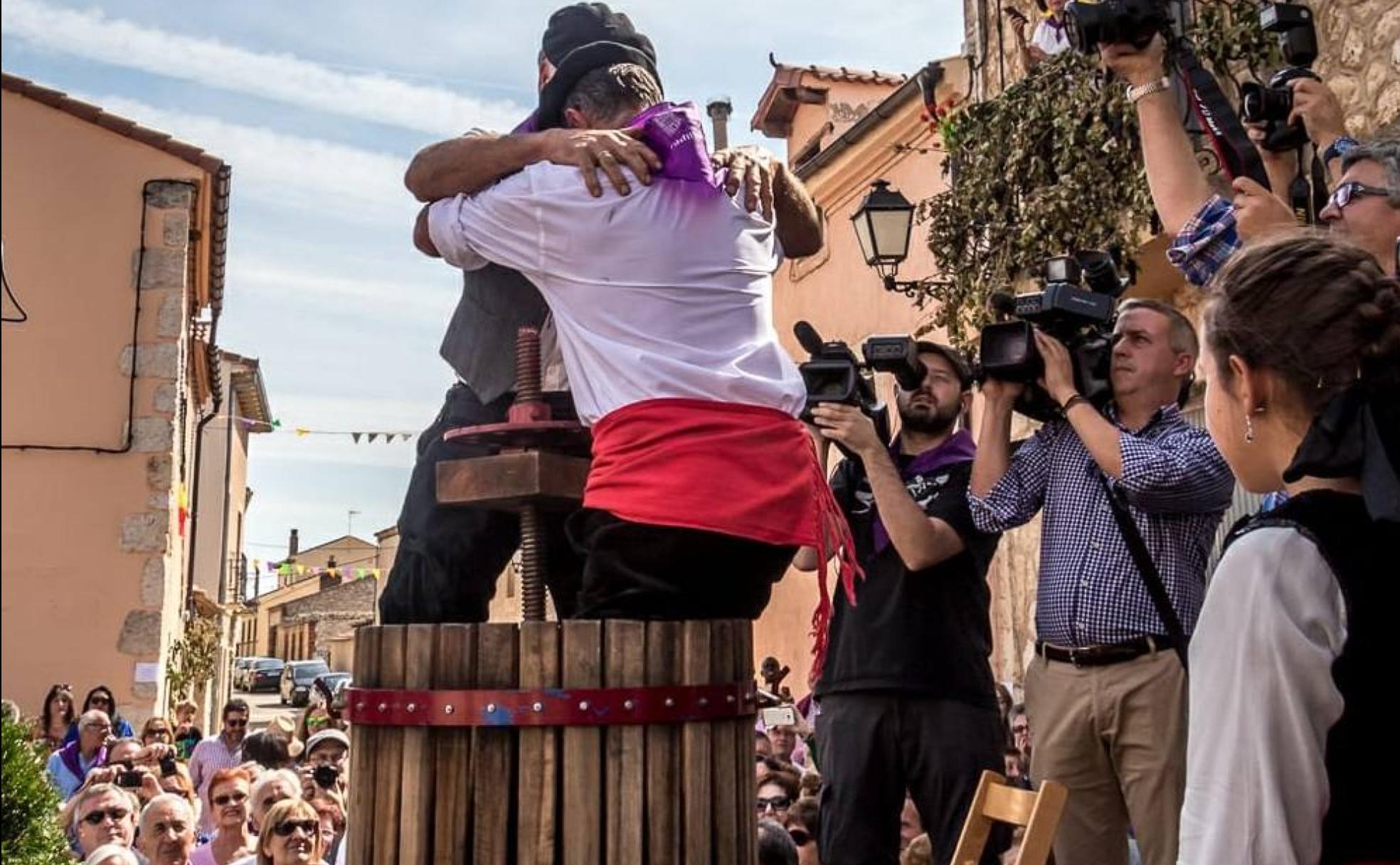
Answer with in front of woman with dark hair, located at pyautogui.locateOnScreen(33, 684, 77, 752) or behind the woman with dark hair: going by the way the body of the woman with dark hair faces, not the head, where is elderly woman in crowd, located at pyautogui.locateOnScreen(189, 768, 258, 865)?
in front

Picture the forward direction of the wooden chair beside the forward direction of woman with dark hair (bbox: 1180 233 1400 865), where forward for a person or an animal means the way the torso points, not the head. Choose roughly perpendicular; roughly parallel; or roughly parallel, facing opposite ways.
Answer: roughly perpendicular

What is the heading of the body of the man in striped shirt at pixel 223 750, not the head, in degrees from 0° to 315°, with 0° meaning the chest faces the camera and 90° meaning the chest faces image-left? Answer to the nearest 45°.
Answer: approximately 315°

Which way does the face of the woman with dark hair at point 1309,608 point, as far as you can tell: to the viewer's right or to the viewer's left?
to the viewer's left

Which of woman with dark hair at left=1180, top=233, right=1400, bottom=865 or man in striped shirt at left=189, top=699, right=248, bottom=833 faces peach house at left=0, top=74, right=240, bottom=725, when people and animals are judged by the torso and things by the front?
the woman with dark hair

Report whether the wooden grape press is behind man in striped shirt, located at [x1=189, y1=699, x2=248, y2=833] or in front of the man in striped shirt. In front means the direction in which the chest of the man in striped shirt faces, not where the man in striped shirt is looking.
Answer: in front

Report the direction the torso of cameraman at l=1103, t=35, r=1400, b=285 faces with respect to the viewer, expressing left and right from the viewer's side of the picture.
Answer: facing to the left of the viewer
